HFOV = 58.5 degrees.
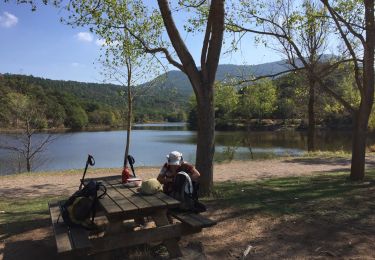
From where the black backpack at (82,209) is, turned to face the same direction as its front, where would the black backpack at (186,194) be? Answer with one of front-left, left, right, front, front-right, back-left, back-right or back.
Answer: back-left

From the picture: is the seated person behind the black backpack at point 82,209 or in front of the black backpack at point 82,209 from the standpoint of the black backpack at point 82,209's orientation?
behind

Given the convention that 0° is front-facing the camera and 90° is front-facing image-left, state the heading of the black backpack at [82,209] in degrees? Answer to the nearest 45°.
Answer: approximately 45°
